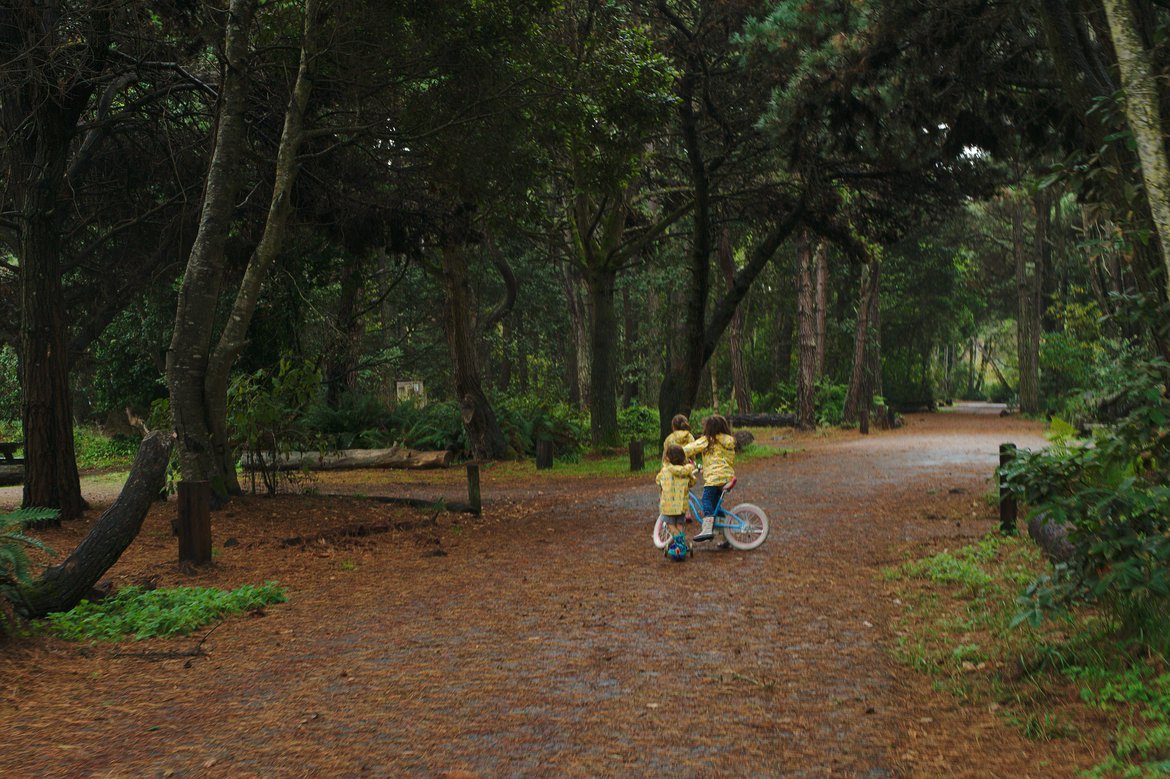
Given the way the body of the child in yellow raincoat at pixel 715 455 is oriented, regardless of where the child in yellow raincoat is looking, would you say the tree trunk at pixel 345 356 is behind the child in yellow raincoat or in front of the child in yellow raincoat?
in front

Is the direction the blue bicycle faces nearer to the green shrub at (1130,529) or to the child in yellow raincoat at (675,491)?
the child in yellow raincoat

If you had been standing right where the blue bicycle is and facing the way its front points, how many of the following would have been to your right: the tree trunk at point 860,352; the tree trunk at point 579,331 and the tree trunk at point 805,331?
3

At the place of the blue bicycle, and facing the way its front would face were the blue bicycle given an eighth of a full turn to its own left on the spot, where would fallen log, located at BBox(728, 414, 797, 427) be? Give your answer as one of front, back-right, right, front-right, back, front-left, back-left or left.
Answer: back-right

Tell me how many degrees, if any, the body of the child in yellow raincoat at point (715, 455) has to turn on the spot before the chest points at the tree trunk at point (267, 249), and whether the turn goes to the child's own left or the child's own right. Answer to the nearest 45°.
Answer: approximately 45° to the child's own left

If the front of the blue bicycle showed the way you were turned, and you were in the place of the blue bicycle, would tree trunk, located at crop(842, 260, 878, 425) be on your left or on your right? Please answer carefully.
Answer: on your right

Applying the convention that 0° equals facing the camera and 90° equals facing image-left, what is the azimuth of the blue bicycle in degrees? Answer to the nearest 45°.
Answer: approximately 90°

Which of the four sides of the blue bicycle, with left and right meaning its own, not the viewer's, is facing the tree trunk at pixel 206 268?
front
